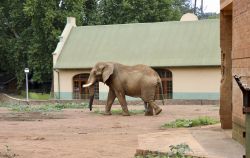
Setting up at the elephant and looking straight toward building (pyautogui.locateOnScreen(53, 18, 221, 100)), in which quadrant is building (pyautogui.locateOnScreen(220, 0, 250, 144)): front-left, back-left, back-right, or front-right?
back-right

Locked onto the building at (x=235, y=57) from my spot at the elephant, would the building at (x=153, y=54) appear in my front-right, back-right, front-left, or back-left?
back-left

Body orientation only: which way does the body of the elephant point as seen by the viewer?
to the viewer's left

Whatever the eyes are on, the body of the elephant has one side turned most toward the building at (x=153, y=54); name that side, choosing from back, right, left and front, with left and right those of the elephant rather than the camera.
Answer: right

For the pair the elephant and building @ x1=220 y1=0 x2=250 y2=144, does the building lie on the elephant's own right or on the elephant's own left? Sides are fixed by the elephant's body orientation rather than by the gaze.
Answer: on the elephant's own left
